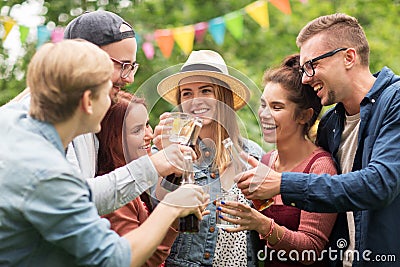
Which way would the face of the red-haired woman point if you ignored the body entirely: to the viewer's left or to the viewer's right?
to the viewer's right

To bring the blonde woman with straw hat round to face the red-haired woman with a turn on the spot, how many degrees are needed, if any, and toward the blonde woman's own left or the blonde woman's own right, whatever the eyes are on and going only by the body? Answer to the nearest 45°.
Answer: approximately 90° to the blonde woman's own right

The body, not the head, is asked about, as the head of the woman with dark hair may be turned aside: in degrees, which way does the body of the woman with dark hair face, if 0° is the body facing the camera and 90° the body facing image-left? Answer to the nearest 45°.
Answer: approximately 45°

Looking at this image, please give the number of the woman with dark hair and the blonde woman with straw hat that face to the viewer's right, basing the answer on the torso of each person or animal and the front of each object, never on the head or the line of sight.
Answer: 0
